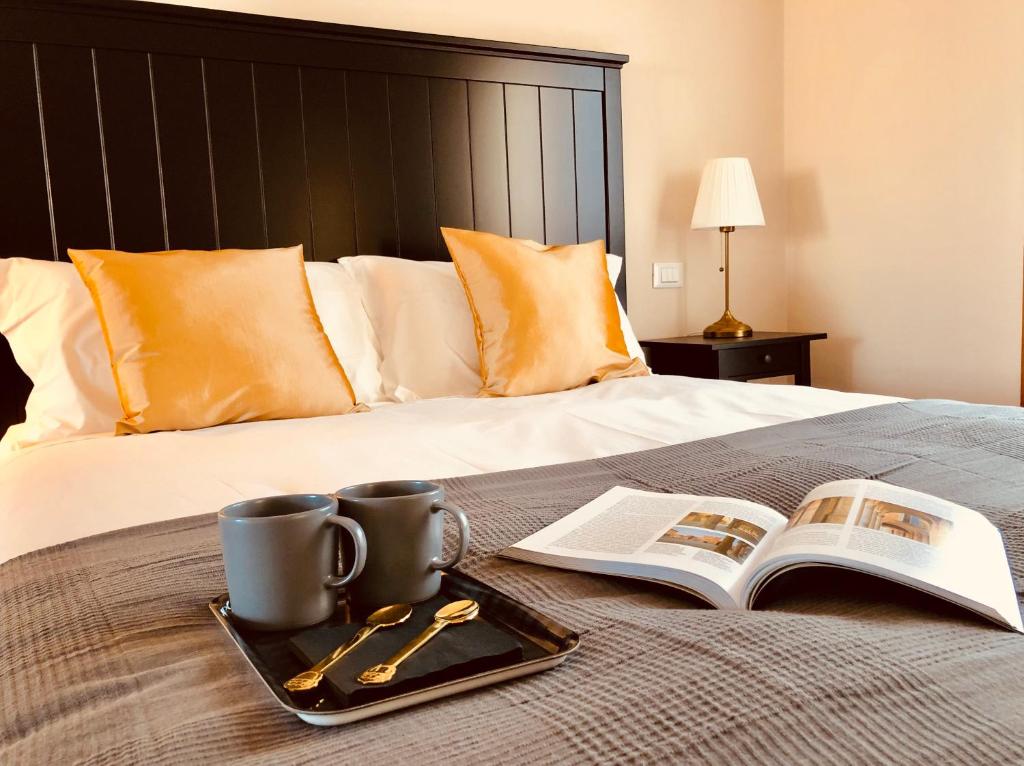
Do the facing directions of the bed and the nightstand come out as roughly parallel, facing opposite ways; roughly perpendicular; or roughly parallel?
roughly parallel

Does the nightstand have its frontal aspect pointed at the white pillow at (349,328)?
no

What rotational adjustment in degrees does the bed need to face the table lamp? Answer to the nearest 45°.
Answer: approximately 90° to its left

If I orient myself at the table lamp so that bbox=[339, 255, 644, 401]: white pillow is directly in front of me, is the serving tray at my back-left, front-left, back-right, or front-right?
front-left

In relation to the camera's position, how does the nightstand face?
facing the viewer and to the right of the viewer

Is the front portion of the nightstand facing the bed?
no

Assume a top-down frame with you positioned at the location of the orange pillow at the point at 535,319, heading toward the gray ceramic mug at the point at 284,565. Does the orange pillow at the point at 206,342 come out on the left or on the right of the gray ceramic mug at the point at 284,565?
right

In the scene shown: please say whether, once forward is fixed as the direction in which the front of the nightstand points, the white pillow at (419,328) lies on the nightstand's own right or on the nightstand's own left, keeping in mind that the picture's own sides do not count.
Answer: on the nightstand's own right

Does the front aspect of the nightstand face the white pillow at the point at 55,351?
no

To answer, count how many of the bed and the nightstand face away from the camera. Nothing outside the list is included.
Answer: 0

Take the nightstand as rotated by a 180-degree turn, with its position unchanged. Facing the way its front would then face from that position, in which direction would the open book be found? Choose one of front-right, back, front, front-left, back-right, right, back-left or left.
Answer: back-left

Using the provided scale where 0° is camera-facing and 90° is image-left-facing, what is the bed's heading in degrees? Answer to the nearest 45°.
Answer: approximately 315°

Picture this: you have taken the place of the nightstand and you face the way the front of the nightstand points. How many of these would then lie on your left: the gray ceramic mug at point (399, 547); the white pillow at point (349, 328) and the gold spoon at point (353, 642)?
0

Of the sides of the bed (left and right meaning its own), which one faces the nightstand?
left

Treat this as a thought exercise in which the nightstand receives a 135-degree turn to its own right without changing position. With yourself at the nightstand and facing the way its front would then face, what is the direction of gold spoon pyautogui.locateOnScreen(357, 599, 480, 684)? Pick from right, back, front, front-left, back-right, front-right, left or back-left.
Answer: left

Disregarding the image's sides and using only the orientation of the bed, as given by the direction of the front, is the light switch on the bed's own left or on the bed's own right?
on the bed's own left
